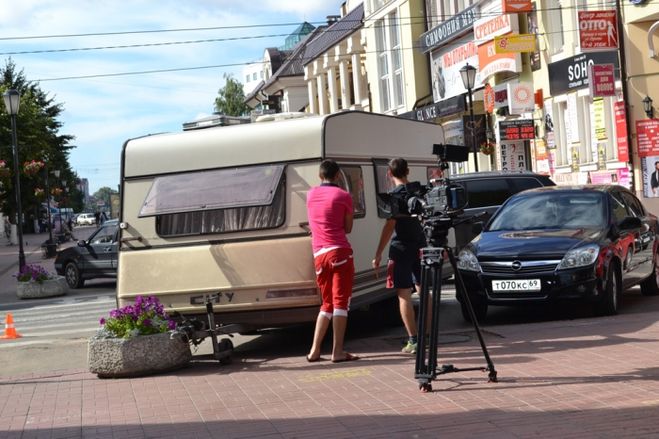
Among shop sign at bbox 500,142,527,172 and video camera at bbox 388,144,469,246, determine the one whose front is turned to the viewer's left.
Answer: the video camera

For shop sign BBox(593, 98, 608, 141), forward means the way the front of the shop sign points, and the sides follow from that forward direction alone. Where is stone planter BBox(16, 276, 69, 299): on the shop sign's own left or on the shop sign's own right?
on the shop sign's own right

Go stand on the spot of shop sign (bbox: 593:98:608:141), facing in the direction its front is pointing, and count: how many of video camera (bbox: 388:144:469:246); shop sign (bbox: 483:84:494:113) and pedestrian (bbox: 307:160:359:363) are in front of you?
2

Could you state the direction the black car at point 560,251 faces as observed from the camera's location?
facing the viewer and to the left of the viewer

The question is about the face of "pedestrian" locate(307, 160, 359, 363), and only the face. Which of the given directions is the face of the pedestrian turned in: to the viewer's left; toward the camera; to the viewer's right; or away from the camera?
away from the camera

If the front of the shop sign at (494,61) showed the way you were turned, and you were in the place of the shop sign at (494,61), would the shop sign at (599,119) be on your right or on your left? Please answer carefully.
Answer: on your left

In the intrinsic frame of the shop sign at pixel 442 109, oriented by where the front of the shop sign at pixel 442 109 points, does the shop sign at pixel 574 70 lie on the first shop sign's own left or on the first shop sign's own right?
on the first shop sign's own left
